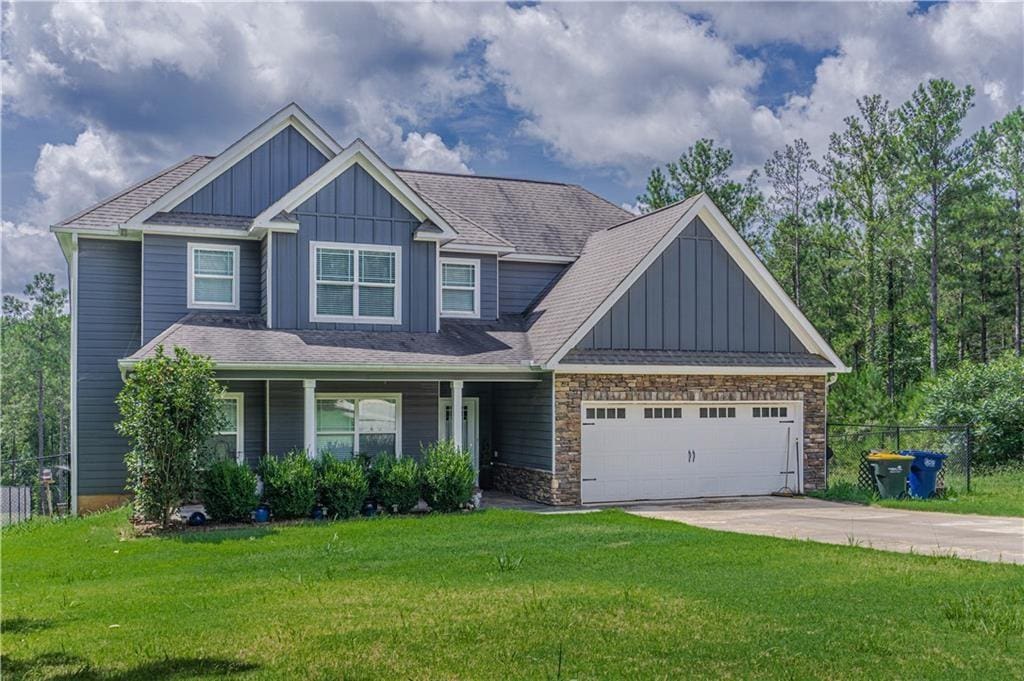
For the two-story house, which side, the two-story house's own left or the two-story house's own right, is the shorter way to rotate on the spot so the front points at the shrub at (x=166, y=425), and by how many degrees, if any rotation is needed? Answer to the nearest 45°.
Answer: approximately 45° to the two-story house's own right

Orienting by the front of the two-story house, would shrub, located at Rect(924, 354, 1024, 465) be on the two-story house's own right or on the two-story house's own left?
on the two-story house's own left

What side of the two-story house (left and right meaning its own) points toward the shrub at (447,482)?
front

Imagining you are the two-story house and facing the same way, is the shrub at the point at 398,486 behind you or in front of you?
in front

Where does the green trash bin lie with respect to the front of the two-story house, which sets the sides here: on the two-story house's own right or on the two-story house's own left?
on the two-story house's own left

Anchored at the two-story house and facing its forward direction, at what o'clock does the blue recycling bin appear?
The blue recycling bin is roughly at 9 o'clock from the two-story house.

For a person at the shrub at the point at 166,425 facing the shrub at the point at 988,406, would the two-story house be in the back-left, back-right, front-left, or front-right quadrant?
front-left

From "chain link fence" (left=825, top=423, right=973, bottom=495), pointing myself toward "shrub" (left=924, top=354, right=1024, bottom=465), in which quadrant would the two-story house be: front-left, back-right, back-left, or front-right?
back-left

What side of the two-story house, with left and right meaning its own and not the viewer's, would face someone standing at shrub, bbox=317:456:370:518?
front

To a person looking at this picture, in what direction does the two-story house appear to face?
facing the viewer
